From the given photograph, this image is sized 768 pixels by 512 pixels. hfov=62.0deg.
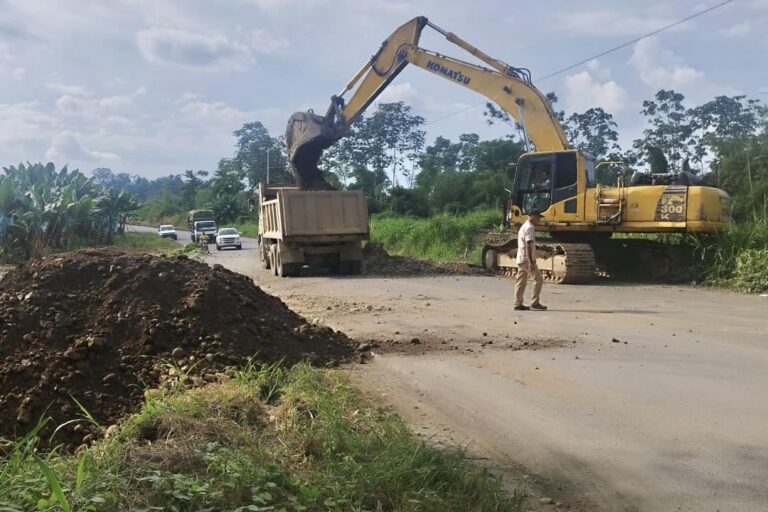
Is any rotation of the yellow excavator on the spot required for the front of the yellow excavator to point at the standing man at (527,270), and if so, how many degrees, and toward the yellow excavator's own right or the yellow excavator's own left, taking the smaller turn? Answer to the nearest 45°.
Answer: approximately 90° to the yellow excavator's own left

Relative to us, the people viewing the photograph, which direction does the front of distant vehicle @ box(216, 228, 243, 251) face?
facing the viewer

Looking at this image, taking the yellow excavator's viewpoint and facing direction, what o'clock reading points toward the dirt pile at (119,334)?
The dirt pile is roughly at 10 o'clock from the yellow excavator.

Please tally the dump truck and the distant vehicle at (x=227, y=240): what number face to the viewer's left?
0

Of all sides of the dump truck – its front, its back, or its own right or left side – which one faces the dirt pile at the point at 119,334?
back

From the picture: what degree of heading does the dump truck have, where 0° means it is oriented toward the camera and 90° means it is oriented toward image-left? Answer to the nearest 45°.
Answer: approximately 180°

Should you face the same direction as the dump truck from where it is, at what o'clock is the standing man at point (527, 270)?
The standing man is roughly at 5 o'clock from the dump truck.

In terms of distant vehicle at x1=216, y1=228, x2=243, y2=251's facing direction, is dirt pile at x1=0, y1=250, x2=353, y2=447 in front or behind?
in front

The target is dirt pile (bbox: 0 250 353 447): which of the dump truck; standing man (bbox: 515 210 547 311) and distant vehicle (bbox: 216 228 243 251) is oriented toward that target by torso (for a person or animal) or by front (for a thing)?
the distant vehicle

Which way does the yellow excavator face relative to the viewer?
to the viewer's left

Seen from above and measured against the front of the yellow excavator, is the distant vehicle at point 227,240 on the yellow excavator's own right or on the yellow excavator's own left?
on the yellow excavator's own right

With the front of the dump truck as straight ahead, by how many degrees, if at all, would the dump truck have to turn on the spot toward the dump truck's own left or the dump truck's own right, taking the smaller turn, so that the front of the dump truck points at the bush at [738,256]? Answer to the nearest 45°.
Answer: approximately 135° to the dump truck's own right
